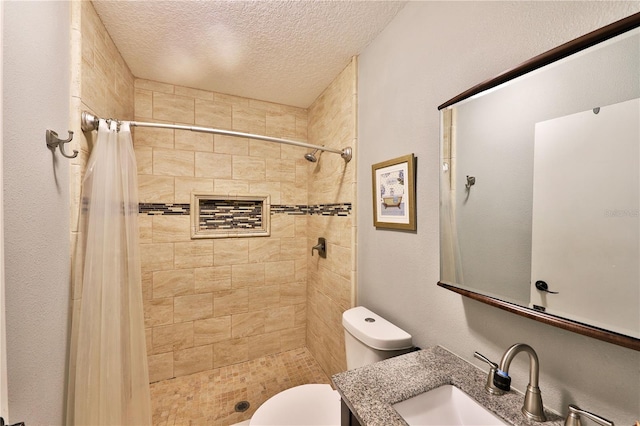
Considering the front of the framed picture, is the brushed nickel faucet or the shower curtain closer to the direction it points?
the shower curtain

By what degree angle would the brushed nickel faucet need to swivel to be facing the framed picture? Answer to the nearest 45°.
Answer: approximately 90° to its right

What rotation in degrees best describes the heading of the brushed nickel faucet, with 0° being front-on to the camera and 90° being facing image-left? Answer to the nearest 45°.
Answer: approximately 45°

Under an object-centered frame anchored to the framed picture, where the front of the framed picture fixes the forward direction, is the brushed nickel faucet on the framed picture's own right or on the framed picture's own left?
on the framed picture's own left

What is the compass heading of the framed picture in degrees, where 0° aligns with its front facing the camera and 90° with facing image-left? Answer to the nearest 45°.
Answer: approximately 45°

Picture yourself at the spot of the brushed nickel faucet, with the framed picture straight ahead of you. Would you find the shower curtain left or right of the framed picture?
left

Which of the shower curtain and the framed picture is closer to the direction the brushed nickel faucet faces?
the shower curtain
